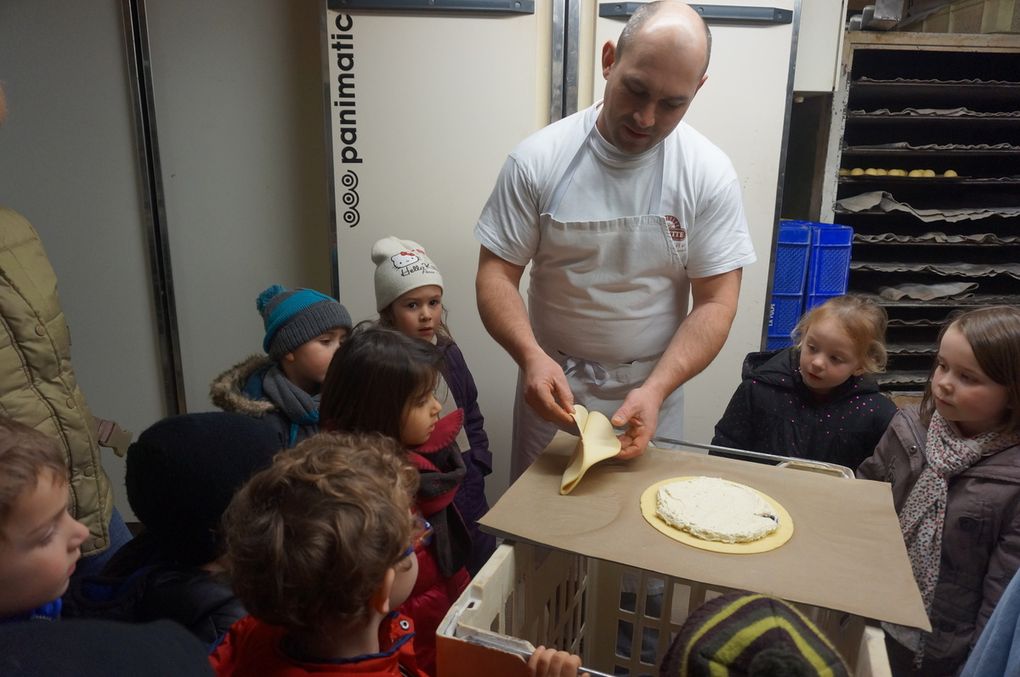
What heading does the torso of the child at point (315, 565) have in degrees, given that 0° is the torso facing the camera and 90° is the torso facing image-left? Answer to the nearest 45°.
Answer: approximately 225°

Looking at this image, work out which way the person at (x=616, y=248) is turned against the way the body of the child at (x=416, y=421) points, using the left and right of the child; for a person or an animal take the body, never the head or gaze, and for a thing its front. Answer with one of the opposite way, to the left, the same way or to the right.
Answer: to the right

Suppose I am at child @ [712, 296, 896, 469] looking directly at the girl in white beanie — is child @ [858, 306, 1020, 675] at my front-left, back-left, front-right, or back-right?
back-left

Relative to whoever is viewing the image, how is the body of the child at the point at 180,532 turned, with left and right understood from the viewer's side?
facing away from the viewer and to the right of the viewer

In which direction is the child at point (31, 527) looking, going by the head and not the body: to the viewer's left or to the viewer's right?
to the viewer's right

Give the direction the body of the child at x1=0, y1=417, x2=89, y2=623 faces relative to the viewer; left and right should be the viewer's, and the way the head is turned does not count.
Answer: facing to the right of the viewer

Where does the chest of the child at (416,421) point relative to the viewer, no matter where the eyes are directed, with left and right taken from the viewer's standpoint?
facing to the right of the viewer

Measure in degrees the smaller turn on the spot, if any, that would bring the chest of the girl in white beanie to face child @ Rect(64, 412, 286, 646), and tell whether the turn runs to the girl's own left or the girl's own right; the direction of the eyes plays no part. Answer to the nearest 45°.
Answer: approximately 45° to the girl's own right

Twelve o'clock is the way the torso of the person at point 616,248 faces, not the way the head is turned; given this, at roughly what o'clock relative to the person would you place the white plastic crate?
The white plastic crate is roughly at 12 o'clock from the person.

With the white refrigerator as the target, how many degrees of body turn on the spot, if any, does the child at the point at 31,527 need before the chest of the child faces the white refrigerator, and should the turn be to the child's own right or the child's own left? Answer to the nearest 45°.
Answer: approximately 45° to the child's own left
